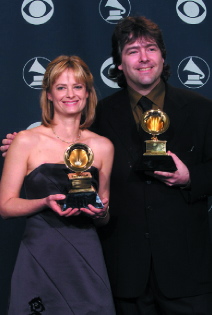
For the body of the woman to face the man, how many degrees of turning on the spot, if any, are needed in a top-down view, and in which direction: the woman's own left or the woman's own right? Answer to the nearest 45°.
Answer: approximately 90° to the woman's own left

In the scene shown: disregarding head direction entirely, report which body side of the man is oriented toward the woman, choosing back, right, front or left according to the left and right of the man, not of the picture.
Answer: right

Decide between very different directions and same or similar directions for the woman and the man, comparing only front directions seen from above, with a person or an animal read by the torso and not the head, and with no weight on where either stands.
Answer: same or similar directions

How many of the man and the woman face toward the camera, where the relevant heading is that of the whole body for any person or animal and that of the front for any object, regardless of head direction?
2

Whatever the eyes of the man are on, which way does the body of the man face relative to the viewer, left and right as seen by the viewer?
facing the viewer
